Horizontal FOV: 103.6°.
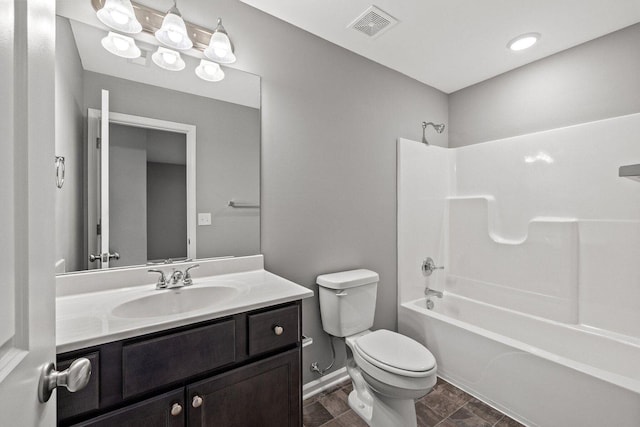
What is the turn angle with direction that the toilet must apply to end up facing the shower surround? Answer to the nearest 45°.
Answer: approximately 90° to its left

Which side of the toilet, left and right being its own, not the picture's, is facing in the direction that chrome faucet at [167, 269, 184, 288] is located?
right

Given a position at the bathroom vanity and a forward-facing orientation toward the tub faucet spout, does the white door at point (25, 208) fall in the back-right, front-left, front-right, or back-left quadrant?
back-right

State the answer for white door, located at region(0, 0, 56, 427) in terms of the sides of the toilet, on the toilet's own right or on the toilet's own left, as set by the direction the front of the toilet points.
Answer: on the toilet's own right

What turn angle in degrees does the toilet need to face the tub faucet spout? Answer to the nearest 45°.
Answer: approximately 90° to its left

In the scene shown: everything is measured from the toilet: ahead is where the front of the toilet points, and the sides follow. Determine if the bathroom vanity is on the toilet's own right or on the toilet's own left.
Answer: on the toilet's own right

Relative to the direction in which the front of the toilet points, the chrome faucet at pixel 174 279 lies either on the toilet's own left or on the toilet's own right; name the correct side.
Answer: on the toilet's own right

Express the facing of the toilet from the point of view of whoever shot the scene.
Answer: facing the viewer and to the right of the viewer
